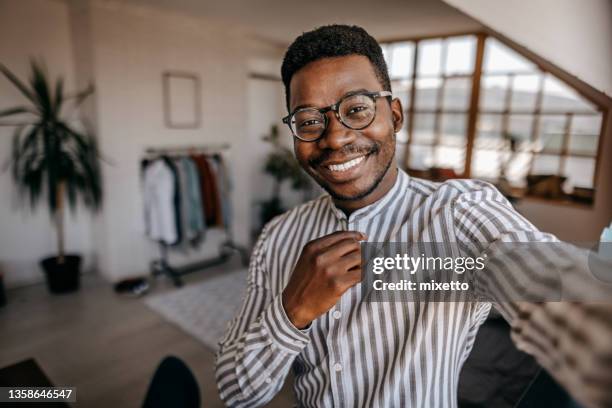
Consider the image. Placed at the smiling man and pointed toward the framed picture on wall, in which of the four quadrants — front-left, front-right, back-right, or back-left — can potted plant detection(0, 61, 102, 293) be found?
front-left

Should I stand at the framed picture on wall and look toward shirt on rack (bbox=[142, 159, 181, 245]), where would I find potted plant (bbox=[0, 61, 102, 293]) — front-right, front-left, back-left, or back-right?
front-right

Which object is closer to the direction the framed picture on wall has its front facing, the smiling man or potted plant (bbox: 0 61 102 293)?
the smiling man

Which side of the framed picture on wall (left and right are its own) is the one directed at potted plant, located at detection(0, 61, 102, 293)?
right

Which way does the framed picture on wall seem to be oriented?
toward the camera

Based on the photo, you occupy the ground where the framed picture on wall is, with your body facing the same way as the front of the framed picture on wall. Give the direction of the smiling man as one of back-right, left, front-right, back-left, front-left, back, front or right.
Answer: front

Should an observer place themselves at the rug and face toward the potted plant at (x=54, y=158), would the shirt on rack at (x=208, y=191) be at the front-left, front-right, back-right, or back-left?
front-right

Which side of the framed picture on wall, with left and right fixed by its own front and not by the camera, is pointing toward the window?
left
